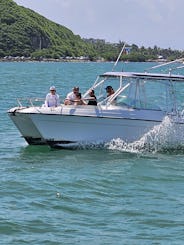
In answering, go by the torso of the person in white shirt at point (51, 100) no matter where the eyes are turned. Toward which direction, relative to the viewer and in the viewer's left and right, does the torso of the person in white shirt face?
facing the viewer

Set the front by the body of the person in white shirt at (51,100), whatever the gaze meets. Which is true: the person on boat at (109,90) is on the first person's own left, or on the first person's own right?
on the first person's own left
